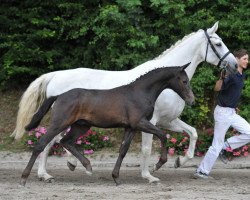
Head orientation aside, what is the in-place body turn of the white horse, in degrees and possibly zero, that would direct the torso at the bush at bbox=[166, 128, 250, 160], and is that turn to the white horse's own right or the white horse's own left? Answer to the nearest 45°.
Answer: approximately 45° to the white horse's own left

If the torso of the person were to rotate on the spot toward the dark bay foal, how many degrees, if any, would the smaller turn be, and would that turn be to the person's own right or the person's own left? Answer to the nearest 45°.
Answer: approximately 135° to the person's own right

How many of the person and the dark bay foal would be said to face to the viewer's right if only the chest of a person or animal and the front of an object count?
2

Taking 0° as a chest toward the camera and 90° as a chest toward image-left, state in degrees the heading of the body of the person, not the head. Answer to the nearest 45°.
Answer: approximately 270°

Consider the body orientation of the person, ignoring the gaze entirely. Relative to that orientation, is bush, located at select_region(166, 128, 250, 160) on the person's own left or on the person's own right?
on the person's own left

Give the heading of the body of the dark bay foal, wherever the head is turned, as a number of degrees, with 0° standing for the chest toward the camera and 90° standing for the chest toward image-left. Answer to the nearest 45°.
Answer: approximately 270°

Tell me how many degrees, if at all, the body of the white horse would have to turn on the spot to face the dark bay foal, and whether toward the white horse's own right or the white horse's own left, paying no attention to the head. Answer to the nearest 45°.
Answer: approximately 135° to the white horse's own right

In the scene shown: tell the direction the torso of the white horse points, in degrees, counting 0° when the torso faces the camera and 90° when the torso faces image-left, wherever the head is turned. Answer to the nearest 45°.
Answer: approximately 270°
